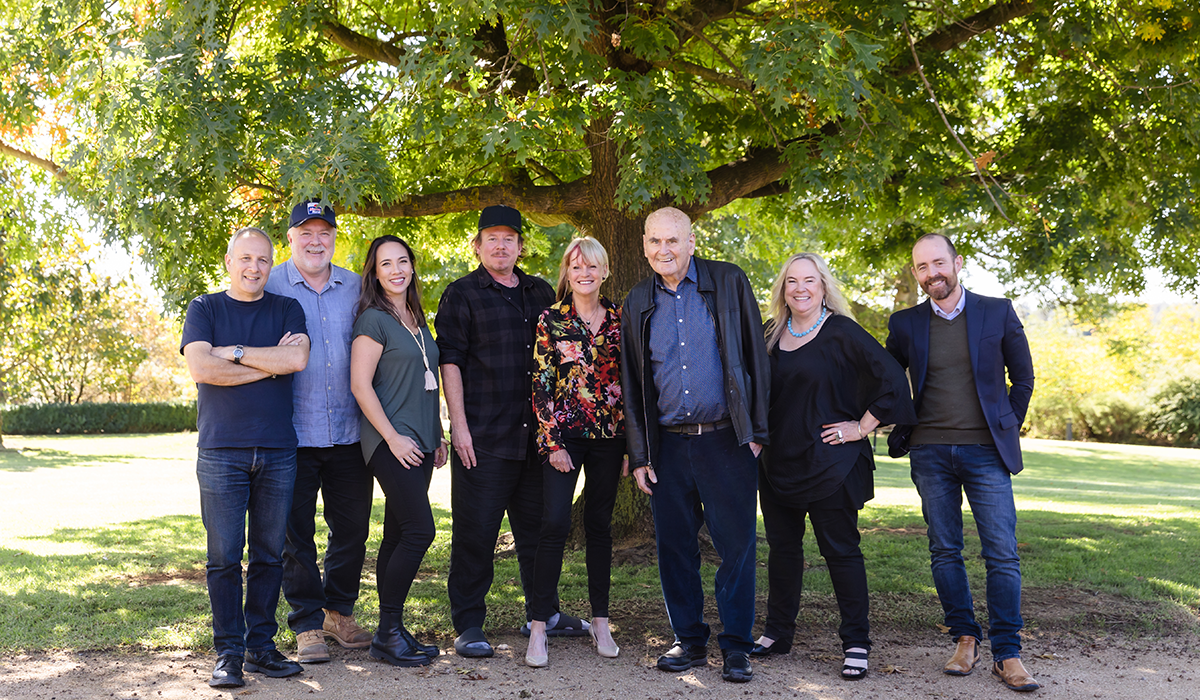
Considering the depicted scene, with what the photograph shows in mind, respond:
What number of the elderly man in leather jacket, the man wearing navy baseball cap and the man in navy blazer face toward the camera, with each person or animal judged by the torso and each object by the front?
3

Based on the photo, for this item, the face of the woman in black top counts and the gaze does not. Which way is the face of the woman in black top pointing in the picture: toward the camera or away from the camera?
toward the camera

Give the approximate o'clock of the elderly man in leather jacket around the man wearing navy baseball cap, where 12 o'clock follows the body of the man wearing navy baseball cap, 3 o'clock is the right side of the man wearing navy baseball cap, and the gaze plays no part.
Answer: The elderly man in leather jacket is roughly at 10 o'clock from the man wearing navy baseball cap.

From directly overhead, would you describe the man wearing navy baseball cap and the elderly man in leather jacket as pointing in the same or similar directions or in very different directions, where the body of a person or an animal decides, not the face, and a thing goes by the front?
same or similar directions

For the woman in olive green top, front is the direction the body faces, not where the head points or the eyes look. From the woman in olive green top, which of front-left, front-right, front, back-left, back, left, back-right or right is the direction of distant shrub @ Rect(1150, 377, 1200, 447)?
left

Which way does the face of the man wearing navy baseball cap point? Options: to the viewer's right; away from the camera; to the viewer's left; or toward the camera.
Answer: toward the camera

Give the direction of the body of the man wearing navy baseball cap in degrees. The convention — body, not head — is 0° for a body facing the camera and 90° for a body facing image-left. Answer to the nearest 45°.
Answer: approximately 0°

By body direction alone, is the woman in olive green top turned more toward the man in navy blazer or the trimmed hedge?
the man in navy blazer

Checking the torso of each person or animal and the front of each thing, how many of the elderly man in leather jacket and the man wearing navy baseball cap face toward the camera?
2

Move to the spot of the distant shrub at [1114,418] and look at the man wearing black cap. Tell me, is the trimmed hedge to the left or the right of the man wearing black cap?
right

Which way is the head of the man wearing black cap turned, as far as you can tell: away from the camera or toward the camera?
toward the camera

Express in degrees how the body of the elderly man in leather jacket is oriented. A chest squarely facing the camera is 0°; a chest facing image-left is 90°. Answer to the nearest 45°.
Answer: approximately 0°

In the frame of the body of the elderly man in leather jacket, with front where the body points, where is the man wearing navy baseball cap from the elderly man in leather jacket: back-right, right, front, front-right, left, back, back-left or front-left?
right

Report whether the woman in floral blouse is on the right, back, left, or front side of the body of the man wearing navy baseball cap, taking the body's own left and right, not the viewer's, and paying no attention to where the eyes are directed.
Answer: left

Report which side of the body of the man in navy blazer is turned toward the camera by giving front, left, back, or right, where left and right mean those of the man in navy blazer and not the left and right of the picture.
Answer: front

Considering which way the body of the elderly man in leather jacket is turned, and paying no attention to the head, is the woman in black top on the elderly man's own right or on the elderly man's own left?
on the elderly man's own left

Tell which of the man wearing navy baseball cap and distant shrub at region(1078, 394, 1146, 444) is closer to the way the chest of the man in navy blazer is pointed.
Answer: the man wearing navy baseball cap

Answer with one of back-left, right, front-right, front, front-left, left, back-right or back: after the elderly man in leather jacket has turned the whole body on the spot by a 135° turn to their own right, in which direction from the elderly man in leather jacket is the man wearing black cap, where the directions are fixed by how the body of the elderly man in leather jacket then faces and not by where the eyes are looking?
front-left
